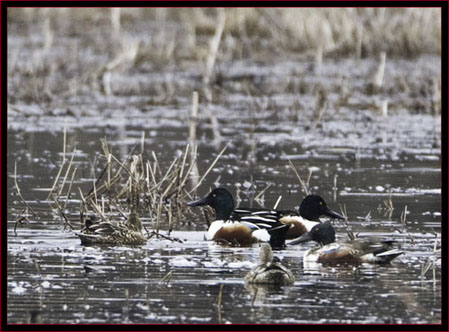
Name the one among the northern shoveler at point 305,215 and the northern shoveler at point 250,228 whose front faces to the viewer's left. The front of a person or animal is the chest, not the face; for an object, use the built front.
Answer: the northern shoveler at point 250,228

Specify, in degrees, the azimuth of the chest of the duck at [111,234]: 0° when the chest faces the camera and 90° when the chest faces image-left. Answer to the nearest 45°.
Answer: approximately 270°

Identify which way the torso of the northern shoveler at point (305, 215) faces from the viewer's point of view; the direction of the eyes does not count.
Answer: to the viewer's right

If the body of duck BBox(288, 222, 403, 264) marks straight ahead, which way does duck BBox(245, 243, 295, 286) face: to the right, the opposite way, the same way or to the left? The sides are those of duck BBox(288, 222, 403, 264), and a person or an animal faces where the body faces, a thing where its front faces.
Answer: to the right

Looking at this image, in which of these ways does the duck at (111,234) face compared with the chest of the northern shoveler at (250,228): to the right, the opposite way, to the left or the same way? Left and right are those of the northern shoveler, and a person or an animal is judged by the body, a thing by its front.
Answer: the opposite way

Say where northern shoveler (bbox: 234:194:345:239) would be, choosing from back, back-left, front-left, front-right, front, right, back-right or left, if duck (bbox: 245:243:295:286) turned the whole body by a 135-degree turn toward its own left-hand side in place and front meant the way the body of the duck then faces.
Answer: back-right

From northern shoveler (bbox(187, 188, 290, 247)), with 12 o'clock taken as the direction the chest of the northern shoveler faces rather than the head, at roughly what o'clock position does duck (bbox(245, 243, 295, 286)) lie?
The duck is roughly at 9 o'clock from the northern shoveler.

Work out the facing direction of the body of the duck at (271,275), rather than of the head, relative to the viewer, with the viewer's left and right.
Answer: facing away from the viewer

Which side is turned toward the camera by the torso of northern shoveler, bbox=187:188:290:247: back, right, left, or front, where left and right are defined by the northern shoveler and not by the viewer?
left

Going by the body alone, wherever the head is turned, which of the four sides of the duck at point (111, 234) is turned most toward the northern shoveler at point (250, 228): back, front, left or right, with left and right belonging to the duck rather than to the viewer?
front

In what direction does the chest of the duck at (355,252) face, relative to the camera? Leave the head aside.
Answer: to the viewer's left
